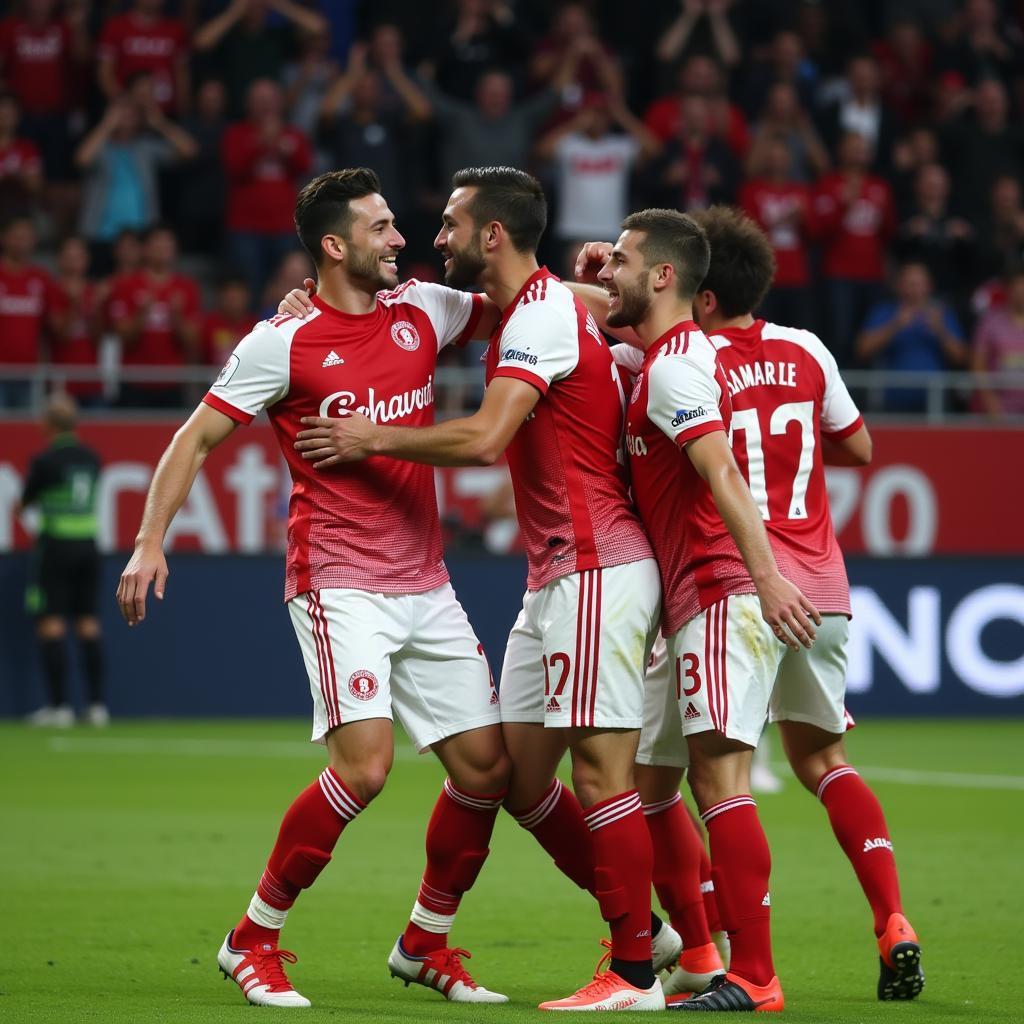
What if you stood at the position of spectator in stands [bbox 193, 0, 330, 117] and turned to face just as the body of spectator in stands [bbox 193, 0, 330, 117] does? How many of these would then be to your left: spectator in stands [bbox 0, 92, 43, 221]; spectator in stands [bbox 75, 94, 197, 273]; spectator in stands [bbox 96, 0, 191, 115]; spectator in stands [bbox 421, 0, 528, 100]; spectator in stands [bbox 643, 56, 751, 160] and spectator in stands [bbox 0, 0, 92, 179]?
2

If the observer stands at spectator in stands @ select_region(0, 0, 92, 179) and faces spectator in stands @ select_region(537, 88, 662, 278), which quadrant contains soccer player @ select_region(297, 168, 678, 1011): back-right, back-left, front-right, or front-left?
front-right

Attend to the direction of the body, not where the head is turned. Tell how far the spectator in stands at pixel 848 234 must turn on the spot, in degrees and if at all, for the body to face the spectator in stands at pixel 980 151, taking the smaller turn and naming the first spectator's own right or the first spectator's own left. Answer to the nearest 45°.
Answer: approximately 135° to the first spectator's own left

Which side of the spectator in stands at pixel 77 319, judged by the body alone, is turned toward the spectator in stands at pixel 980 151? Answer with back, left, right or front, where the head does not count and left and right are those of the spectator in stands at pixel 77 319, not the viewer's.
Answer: left

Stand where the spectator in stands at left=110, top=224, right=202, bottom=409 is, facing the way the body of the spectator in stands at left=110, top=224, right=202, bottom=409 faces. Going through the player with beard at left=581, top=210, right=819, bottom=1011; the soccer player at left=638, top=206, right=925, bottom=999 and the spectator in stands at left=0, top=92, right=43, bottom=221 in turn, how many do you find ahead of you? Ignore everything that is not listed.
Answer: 2

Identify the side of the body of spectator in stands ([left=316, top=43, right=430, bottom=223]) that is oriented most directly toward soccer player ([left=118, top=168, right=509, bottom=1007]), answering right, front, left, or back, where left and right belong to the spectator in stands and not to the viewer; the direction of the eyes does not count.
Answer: front

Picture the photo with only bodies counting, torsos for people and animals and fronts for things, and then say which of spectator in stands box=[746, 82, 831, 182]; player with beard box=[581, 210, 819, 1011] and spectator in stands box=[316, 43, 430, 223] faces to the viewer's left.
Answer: the player with beard

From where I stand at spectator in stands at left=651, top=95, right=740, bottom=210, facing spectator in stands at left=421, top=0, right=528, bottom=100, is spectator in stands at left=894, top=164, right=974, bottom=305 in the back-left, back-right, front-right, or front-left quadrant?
back-right

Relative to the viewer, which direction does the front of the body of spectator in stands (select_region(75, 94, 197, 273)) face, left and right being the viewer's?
facing the viewer

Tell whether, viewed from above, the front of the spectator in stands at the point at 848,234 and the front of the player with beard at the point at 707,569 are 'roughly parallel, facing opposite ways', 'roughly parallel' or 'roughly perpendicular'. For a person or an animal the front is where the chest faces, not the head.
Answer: roughly perpendicular

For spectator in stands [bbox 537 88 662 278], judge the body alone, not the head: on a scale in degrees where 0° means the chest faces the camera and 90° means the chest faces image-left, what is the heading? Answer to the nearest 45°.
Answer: approximately 0°

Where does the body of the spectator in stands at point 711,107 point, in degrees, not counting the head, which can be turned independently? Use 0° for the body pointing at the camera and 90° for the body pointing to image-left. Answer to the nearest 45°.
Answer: approximately 0°

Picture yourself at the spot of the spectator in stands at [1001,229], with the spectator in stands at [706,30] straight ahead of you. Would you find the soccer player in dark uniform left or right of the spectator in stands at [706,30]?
left

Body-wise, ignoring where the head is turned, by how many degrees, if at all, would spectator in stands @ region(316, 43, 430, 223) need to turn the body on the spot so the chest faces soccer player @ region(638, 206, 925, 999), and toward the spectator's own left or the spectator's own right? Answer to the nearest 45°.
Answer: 0° — they already face them
